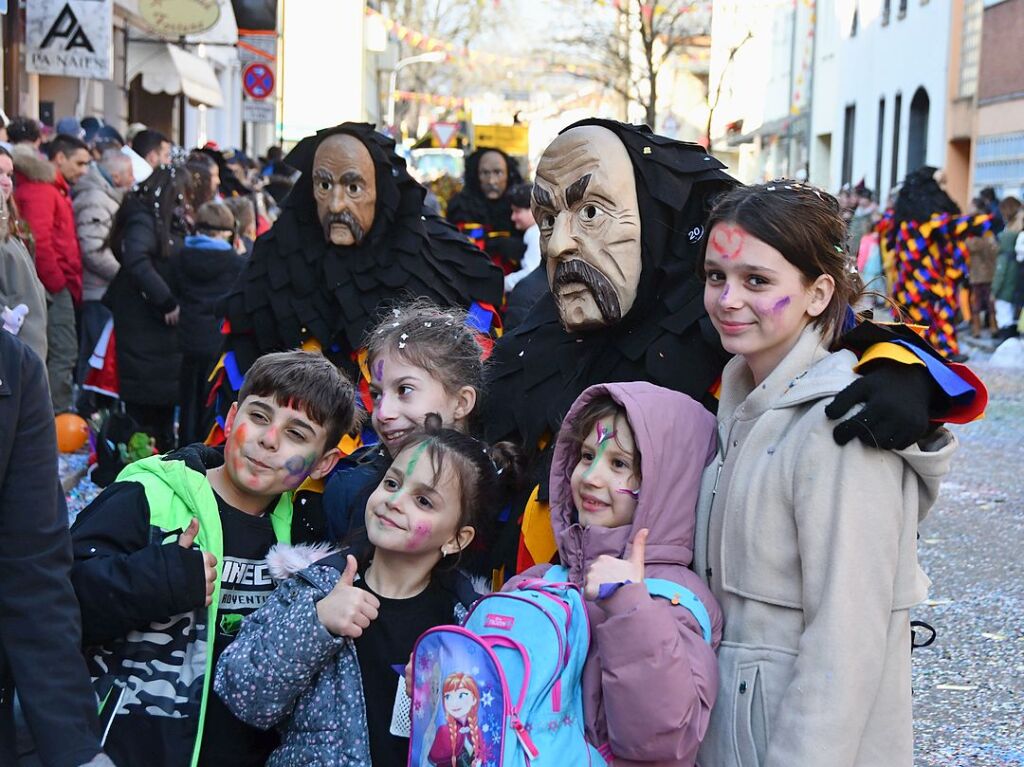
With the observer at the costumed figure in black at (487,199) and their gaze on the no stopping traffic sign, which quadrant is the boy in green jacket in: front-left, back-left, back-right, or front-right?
back-left

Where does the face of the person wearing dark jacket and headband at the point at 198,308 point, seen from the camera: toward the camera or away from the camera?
away from the camera

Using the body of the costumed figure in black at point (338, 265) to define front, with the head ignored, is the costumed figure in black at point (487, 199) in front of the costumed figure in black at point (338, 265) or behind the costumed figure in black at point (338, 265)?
behind

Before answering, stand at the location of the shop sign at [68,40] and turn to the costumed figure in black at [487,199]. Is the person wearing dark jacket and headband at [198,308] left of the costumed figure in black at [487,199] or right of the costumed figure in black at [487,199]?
right

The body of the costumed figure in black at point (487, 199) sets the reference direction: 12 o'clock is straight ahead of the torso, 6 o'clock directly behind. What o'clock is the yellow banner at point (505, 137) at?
The yellow banner is roughly at 6 o'clock from the costumed figure in black.

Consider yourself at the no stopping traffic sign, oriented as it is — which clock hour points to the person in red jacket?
The person in red jacket is roughly at 12 o'clock from the no stopping traffic sign.

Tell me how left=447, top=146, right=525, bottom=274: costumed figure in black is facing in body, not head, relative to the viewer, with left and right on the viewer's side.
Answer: facing the viewer

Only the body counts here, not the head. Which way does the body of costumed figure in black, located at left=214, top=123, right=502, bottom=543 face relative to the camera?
toward the camera

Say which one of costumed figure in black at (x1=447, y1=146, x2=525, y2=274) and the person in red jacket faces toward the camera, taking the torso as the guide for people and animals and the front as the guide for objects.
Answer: the costumed figure in black

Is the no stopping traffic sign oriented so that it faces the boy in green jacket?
yes

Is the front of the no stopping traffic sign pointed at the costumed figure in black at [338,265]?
yes

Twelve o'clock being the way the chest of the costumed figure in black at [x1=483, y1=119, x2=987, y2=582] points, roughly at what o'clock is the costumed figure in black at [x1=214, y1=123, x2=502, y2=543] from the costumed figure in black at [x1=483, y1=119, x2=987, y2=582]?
the costumed figure in black at [x1=214, y1=123, x2=502, y2=543] is roughly at 3 o'clock from the costumed figure in black at [x1=483, y1=119, x2=987, y2=582].

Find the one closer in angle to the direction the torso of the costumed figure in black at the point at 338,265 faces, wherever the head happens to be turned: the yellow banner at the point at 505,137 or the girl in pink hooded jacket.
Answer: the girl in pink hooded jacket

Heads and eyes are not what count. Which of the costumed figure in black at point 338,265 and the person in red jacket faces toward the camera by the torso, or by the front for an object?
the costumed figure in black

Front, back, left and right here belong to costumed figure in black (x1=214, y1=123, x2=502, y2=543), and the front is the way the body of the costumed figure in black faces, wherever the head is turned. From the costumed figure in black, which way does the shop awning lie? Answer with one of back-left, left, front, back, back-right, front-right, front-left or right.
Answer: back

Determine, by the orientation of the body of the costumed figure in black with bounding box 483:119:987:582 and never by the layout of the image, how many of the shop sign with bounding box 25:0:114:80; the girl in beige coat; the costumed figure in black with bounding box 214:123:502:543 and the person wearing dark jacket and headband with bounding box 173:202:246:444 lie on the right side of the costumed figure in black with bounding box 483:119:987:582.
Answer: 3
